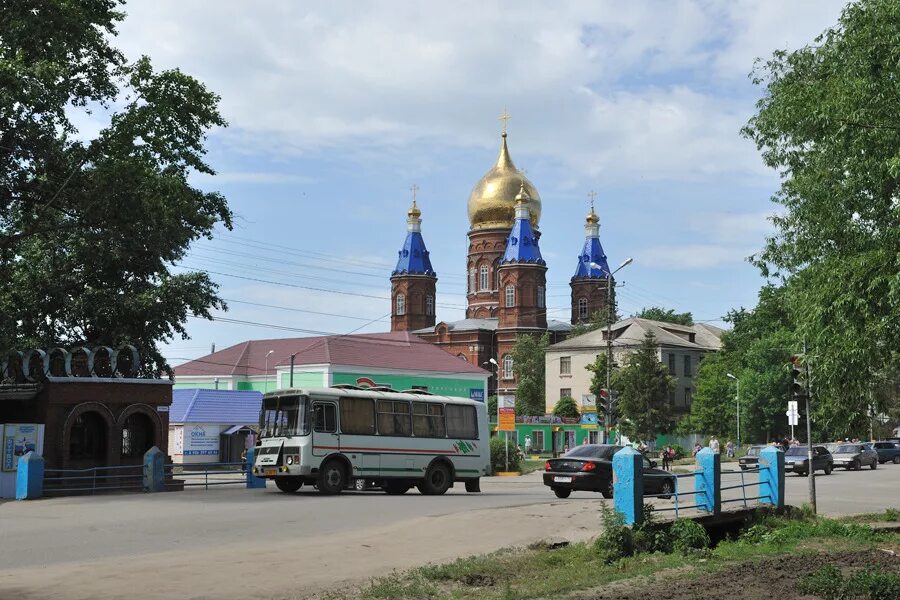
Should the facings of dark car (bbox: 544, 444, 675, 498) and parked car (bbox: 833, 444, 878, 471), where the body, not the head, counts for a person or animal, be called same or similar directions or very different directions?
very different directions

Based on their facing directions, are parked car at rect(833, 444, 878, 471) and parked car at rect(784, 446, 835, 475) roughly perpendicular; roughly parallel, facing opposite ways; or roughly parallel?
roughly parallel

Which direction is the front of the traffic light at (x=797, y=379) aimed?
toward the camera

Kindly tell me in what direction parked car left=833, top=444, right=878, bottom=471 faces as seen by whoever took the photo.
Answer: facing the viewer and to the left of the viewer

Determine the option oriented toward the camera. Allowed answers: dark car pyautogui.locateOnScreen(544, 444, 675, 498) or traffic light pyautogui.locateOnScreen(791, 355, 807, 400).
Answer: the traffic light

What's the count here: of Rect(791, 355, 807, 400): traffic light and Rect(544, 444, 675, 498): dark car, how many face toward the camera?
1
